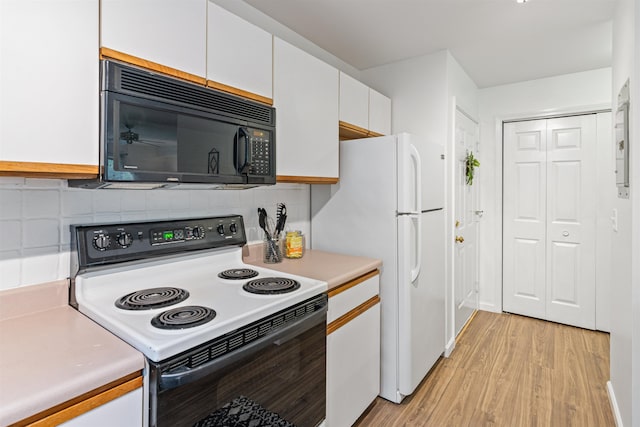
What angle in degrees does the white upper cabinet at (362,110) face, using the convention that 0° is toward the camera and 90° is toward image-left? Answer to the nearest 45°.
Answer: approximately 315°

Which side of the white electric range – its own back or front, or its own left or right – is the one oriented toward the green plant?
left

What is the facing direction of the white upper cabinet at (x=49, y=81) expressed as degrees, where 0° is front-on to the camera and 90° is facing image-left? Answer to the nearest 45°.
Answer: approximately 0°

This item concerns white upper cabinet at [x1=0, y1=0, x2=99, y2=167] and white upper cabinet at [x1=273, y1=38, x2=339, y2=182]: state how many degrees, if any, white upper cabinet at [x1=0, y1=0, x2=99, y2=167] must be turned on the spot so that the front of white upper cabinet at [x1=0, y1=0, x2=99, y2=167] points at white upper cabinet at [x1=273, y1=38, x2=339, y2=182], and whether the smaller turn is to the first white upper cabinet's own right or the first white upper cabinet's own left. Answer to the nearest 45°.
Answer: approximately 90° to the first white upper cabinet's own left

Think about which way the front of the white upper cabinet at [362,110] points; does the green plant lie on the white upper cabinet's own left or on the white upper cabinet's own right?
on the white upper cabinet's own left

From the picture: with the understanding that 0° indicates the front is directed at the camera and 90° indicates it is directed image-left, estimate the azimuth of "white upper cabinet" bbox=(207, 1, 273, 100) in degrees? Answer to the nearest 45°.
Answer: approximately 315°

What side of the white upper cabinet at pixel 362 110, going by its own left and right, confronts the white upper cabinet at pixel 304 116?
right

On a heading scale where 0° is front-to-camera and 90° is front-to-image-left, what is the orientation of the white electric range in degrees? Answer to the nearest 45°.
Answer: approximately 315°

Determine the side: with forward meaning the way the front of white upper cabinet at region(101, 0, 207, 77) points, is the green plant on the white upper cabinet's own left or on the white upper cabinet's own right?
on the white upper cabinet's own left
